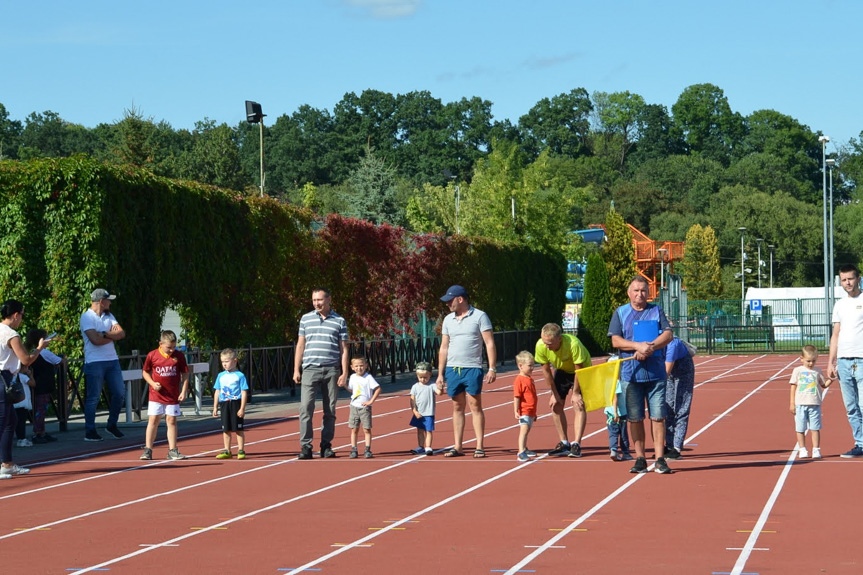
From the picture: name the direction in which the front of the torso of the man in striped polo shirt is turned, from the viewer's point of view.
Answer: toward the camera

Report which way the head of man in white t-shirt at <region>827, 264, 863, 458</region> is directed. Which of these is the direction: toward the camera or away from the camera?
toward the camera

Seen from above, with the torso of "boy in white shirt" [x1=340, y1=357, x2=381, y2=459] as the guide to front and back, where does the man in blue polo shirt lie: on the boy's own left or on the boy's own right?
on the boy's own left

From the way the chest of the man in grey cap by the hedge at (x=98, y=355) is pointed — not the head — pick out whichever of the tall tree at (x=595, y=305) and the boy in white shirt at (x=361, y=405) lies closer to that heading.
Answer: the boy in white shirt

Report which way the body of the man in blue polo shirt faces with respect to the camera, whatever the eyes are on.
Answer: toward the camera

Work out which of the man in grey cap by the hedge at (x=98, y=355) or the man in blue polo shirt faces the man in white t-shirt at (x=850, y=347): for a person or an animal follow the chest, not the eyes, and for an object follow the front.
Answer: the man in grey cap by the hedge

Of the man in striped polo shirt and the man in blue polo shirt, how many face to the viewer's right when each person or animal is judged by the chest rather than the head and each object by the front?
0

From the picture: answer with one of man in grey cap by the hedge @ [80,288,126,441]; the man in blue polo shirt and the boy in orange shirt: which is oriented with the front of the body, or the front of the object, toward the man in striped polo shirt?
the man in grey cap by the hedge

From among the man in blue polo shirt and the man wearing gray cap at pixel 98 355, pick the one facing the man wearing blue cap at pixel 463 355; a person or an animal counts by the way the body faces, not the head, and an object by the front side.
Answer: the man wearing gray cap at pixel 98 355
